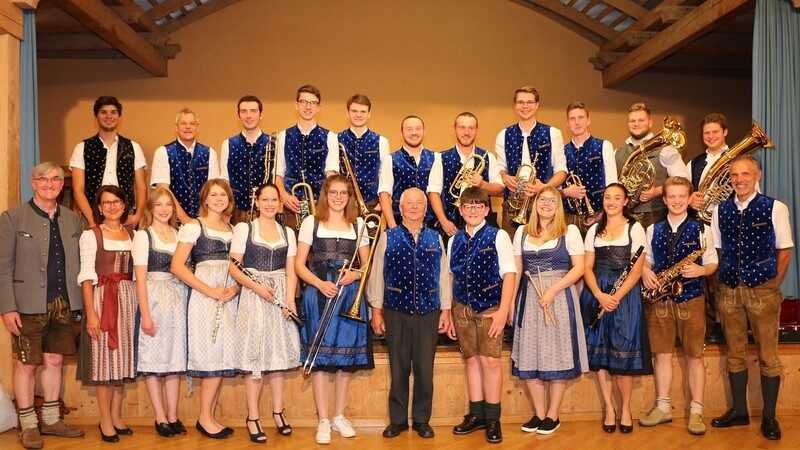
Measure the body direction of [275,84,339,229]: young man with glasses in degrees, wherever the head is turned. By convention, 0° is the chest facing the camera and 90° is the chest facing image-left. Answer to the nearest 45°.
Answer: approximately 0°

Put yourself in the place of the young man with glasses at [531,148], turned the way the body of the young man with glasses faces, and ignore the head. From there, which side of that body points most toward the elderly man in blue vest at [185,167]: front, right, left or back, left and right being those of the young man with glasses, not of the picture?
right

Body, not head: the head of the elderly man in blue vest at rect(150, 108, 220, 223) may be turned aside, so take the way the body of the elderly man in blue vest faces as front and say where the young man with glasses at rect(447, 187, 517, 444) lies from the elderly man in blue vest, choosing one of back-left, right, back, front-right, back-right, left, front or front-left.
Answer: front-left

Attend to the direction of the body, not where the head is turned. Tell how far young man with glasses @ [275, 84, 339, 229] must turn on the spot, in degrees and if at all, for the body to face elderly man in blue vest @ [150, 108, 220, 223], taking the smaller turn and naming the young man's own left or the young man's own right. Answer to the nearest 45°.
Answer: approximately 90° to the young man's own right

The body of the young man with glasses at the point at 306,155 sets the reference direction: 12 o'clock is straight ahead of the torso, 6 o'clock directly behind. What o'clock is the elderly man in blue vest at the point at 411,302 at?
The elderly man in blue vest is roughly at 11 o'clock from the young man with glasses.

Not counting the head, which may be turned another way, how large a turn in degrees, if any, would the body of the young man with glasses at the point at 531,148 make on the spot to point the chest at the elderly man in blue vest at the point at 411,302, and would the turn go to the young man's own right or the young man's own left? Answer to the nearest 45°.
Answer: approximately 45° to the young man's own right

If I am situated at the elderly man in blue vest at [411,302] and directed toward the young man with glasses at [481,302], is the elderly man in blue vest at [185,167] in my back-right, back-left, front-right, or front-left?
back-left

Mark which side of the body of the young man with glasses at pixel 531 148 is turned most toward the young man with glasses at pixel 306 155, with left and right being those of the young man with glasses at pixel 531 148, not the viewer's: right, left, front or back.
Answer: right
